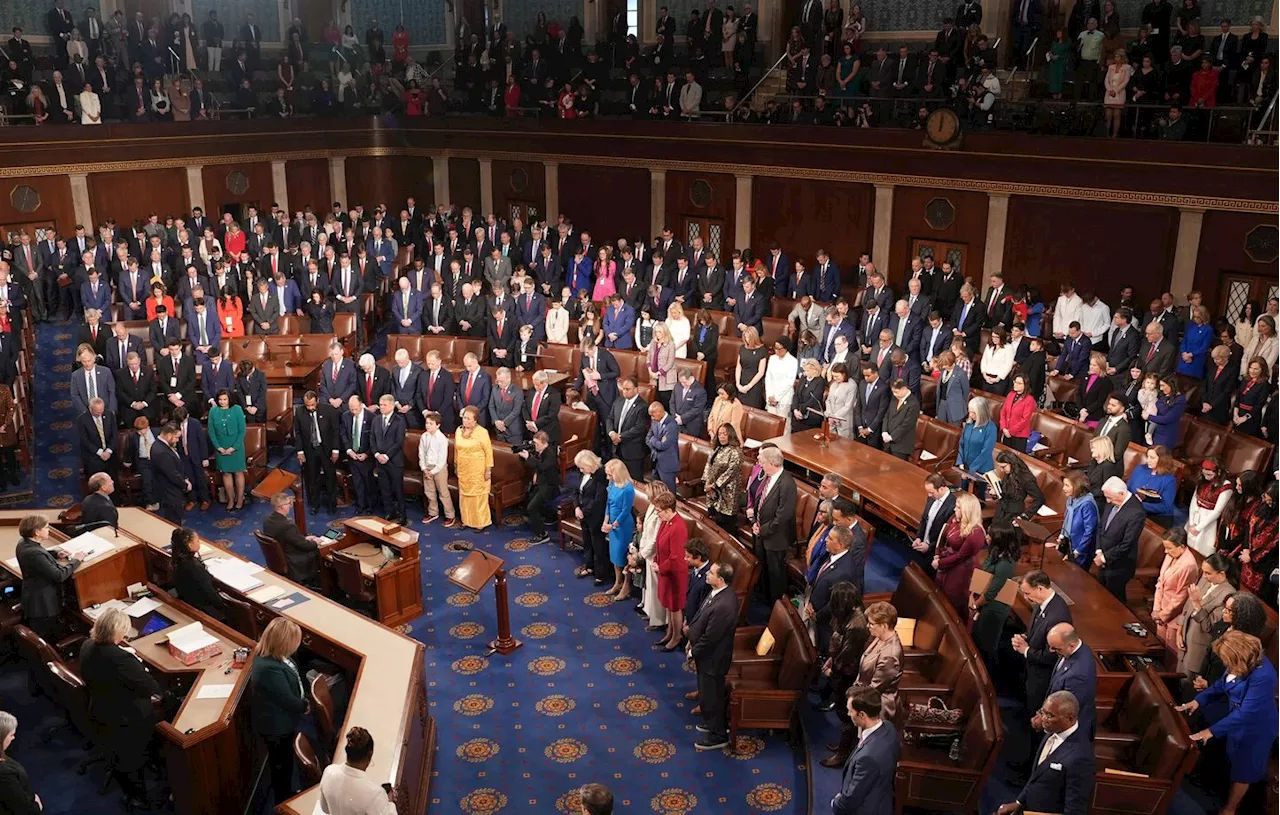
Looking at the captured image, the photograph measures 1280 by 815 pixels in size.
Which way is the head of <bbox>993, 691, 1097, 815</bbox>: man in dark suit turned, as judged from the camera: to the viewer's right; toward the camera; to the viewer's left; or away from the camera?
to the viewer's left

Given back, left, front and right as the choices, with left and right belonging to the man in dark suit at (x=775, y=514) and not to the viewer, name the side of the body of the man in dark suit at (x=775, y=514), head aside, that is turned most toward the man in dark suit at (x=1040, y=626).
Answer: left

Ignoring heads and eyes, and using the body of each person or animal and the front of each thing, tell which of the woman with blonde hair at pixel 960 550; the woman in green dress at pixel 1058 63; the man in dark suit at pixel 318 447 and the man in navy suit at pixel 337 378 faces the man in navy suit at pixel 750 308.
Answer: the woman in green dress

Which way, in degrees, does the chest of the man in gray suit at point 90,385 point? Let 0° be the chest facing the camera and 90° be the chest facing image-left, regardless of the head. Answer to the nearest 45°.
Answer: approximately 0°

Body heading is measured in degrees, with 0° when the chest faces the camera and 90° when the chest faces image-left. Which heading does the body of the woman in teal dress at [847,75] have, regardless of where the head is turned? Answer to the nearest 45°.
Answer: approximately 45°

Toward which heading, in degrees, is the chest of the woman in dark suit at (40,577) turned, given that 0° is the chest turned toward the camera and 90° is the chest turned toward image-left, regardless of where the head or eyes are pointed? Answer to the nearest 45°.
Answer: approximately 270°

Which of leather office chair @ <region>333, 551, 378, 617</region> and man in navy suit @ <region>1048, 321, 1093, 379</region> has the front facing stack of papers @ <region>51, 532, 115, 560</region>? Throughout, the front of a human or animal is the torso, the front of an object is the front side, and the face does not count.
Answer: the man in navy suit

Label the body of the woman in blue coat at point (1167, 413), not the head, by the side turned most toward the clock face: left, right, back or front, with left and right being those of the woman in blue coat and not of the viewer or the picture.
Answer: right

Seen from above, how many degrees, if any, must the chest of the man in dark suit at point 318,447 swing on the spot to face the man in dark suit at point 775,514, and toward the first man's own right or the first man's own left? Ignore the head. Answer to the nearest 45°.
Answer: approximately 45° to the first man's own left

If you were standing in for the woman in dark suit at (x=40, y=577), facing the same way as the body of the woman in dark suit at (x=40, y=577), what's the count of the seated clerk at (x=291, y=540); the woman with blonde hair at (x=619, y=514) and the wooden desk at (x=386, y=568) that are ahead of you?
3

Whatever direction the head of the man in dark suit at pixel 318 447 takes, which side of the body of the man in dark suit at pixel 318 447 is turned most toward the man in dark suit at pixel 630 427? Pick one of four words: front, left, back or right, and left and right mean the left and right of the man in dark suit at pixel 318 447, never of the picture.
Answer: left

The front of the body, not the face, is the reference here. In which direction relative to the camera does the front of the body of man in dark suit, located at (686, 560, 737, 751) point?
to the viewer's left

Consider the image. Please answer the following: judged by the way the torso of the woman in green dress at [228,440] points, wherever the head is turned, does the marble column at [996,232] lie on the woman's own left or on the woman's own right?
on the woman's own left

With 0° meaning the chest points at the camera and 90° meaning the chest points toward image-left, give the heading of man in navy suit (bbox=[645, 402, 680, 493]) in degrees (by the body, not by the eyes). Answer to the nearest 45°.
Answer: approximately 45°

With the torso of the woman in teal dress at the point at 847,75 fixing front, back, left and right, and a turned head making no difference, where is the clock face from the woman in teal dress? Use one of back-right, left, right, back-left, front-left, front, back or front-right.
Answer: left
